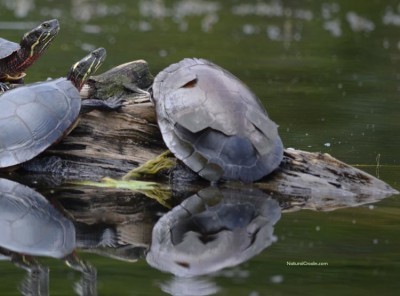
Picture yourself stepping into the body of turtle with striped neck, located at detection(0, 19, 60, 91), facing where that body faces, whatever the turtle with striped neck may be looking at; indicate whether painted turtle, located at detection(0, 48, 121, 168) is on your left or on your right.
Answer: on your right

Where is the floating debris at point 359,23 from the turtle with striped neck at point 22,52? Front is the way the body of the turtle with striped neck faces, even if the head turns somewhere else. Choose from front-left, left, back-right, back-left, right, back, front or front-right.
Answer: front-left

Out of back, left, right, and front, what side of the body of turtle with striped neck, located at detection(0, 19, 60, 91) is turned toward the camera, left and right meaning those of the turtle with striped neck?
right

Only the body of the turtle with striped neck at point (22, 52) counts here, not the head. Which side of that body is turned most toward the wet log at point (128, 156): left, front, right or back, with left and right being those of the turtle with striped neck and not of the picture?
front

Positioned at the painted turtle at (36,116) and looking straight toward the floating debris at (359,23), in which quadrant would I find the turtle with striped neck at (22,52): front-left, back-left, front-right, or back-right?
front-left
